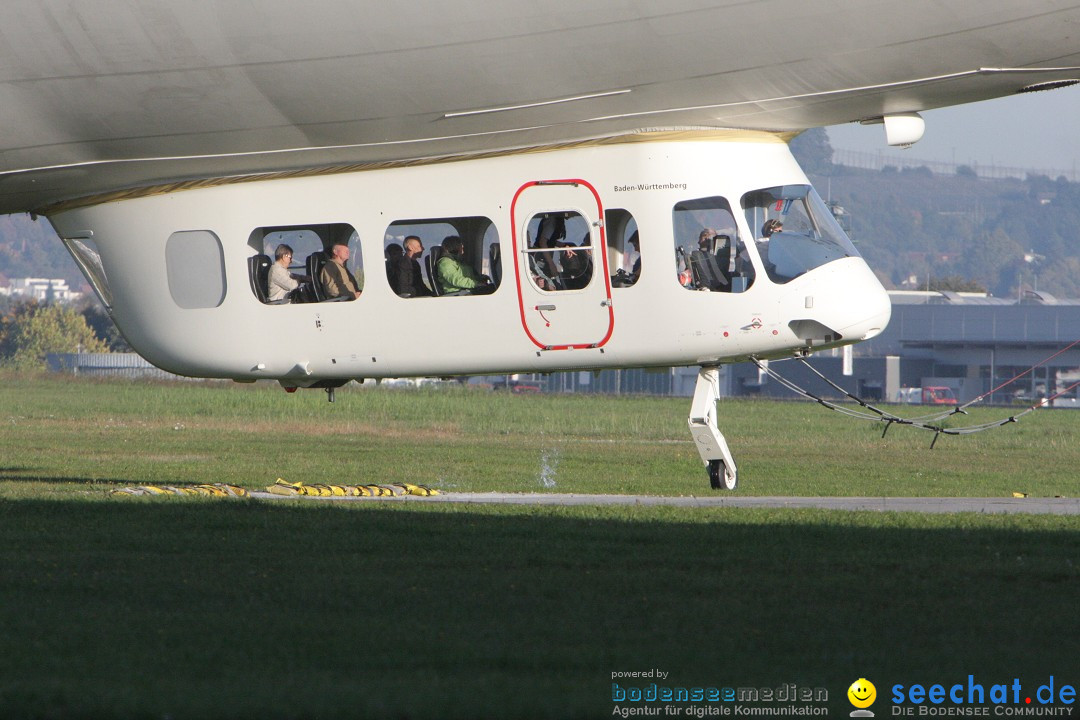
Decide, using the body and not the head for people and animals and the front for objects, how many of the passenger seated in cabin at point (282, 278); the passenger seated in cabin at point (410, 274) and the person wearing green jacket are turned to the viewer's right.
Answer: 3

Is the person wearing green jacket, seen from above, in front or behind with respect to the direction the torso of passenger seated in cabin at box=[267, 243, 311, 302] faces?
in front

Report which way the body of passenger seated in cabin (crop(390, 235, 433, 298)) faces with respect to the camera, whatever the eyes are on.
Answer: to the viewer's right

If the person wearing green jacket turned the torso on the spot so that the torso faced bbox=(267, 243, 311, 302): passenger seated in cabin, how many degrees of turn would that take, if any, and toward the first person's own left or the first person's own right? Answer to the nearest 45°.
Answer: approximately 180°

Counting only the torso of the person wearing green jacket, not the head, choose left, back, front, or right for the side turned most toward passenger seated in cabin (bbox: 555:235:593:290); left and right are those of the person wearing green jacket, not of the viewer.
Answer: front

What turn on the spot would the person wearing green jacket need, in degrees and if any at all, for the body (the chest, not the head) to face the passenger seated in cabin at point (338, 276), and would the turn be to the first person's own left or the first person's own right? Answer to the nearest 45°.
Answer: approximately 180°

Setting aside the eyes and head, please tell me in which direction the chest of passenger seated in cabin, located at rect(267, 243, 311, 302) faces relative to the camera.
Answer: to the viewer's right

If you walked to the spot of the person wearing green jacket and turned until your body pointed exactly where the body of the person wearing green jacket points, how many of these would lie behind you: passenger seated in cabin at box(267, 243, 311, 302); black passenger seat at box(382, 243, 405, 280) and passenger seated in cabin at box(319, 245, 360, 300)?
3

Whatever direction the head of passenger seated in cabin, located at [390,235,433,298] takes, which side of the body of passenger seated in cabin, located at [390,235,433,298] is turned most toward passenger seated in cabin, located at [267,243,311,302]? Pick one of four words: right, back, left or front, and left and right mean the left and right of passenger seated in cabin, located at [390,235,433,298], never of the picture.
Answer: back

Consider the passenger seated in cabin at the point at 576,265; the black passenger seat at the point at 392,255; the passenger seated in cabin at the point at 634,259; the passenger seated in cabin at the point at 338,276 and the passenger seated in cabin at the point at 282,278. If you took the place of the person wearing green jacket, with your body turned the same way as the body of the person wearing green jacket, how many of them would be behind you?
3

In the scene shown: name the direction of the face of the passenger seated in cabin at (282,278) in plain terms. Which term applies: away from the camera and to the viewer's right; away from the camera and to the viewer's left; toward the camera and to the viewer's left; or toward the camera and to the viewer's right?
toward the camera and to the viewer's right

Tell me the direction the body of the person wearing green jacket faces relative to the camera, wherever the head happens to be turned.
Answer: to the viewer's right
